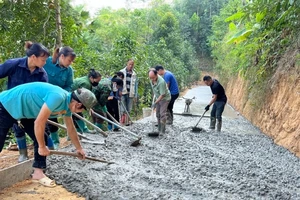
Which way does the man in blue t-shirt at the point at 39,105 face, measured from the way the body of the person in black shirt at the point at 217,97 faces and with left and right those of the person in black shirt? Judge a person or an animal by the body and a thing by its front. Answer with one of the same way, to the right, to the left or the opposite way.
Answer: the opposite way

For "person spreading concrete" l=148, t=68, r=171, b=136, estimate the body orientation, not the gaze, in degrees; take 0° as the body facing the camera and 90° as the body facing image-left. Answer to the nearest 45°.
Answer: approximately 45°

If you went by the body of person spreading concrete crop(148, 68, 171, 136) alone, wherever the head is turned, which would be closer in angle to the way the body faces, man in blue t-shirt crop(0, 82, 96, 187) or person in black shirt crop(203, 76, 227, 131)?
the man in blue t-shirt

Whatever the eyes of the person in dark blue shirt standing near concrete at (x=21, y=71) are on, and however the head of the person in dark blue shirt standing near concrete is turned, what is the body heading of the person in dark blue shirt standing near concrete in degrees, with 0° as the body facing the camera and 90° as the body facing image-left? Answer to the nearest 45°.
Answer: approximately 315°

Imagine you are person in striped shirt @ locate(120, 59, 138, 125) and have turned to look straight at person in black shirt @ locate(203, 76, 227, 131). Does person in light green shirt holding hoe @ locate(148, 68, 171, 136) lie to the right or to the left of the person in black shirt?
right

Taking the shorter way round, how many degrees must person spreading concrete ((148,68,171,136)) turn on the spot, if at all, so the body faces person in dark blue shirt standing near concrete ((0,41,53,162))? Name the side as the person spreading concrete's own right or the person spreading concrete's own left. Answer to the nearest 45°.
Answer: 0° — they already face them

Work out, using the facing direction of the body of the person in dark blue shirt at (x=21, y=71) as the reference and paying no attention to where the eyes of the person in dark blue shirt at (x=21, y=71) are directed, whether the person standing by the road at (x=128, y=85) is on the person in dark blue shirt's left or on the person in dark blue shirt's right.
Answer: on the person in dark blue shirt's left

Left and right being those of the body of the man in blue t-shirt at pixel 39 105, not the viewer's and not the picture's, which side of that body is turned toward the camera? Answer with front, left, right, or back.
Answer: right

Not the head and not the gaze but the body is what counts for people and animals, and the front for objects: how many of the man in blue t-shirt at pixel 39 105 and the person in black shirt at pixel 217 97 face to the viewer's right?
1

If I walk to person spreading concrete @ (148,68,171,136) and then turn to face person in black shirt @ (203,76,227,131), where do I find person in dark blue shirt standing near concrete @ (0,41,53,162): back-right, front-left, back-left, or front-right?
back-right
